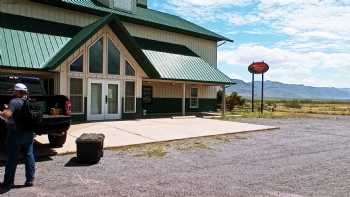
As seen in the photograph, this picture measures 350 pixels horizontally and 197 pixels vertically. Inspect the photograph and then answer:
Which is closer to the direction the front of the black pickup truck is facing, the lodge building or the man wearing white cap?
the lodge building

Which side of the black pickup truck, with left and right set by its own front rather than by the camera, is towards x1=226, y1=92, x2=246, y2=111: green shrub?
right

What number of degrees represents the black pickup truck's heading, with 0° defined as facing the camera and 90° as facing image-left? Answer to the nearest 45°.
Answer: approximately 135°

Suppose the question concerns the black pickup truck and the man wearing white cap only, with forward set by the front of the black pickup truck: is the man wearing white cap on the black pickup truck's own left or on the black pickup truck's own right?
on the black pickup truck's own left

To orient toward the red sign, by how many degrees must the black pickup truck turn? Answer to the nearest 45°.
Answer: approximately 90° to its right
